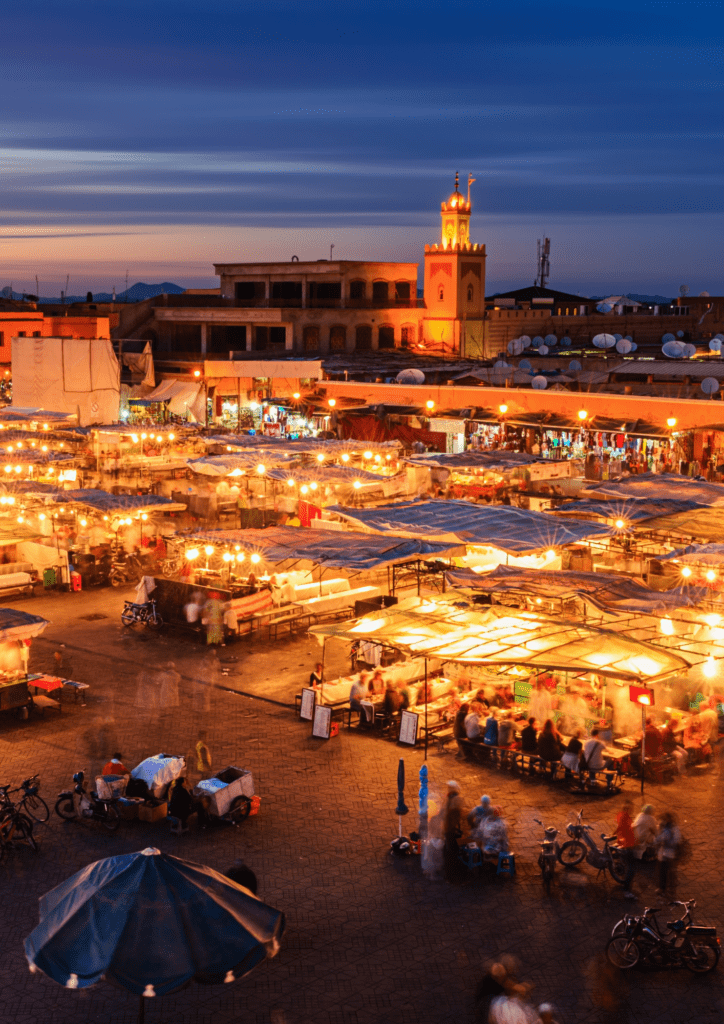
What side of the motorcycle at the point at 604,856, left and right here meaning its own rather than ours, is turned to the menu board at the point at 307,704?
front

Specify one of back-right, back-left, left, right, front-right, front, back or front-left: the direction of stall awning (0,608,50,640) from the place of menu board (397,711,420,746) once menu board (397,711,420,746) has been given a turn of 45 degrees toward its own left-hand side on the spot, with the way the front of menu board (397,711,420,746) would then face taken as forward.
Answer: back-right

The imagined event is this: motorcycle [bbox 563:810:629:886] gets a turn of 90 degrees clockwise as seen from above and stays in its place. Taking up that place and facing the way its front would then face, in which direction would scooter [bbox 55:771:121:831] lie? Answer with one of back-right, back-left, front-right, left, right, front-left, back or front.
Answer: back-left

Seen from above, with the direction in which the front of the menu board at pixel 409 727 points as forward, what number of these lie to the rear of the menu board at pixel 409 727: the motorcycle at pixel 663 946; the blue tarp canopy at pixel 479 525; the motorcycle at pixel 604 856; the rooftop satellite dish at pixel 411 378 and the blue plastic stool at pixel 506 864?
2

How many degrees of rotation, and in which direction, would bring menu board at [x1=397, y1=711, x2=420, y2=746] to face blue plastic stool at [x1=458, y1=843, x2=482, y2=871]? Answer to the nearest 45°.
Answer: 0° — it already faces it

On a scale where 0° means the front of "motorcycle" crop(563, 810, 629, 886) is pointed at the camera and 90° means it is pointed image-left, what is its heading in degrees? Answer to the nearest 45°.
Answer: approximately 135°

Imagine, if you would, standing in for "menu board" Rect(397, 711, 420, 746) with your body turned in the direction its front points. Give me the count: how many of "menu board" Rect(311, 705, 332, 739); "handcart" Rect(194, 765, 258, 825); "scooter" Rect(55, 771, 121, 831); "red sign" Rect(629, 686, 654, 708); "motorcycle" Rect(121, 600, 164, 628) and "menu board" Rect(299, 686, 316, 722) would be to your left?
1

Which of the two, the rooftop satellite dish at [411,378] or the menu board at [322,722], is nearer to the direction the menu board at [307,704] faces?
the menu board

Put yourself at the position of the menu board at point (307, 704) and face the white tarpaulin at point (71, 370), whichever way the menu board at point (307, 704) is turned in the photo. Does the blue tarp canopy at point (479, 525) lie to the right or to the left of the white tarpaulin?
right

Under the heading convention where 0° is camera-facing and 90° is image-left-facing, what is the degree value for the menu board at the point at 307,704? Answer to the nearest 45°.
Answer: approximately 45°

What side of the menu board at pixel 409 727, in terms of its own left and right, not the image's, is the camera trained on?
front

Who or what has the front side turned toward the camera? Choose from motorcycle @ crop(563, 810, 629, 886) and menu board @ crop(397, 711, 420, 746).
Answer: the menu board

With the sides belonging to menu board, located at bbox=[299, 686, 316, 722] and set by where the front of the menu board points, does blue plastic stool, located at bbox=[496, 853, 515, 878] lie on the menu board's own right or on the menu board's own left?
on the menu board's own left

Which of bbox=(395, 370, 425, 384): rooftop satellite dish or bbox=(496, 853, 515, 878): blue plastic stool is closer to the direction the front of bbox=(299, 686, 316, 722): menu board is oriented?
the blue plastic stool

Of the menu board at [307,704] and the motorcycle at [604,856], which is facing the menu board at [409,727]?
the motorcycle

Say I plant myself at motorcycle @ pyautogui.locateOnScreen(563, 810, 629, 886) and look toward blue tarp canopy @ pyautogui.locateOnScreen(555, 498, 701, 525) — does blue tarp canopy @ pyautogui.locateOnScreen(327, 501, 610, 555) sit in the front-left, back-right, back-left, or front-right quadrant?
front-left

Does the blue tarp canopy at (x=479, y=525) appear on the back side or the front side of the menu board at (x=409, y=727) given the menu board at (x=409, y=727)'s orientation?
on the back side

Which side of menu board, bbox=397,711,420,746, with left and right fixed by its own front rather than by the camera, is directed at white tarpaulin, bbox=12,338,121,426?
back

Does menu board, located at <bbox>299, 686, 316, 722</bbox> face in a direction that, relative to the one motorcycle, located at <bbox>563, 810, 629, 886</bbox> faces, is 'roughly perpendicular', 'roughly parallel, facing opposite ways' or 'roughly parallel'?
roughly perpendicular

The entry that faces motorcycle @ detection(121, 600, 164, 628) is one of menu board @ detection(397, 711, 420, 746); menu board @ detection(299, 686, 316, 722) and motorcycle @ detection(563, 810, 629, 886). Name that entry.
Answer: the motorcycle @ detection(563, 810, 629, 886)
